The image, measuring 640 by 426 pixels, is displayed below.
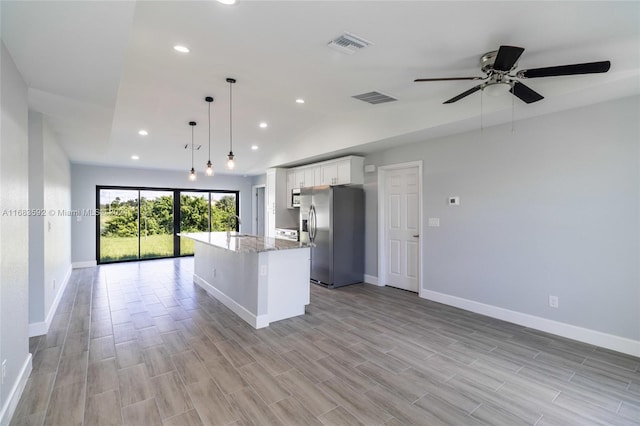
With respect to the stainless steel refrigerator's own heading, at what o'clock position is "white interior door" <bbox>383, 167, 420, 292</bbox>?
The white interior door is roughly at 8 o'clock from the stainless steel refrigerator.

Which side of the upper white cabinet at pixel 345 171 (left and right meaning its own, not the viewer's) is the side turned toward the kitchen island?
front

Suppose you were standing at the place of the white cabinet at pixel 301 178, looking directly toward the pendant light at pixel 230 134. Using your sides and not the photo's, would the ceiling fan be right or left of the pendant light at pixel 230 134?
left

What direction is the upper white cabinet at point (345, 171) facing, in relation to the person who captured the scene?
facing the viewer and to the left of the viewer

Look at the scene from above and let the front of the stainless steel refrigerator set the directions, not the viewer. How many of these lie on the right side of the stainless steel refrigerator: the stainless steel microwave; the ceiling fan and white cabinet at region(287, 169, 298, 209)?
2

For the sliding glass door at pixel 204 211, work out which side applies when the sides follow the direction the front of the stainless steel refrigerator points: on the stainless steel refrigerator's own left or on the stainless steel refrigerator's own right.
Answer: on the stainless steel refrigerator's own right

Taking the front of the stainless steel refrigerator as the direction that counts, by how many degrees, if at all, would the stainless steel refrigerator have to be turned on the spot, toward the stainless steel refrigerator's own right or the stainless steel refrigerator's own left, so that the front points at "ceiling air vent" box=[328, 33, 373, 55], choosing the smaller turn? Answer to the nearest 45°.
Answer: approximately 45° to the stainless steel refrigerator's own left

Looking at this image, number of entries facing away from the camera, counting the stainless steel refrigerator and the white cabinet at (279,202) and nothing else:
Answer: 0

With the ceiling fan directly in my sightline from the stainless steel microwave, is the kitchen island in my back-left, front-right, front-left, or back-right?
front-right

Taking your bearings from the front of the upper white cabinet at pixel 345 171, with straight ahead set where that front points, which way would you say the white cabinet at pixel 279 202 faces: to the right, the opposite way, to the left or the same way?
the same way

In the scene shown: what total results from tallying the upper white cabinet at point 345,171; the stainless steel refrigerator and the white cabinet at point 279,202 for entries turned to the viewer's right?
0

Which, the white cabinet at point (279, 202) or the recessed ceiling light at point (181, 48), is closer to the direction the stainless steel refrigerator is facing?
the recessed ceiling light

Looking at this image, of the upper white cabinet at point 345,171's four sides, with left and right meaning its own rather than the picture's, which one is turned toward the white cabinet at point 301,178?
right

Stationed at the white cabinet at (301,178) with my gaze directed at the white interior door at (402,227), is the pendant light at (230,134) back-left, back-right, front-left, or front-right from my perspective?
front-right

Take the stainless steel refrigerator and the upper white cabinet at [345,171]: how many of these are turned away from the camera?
0

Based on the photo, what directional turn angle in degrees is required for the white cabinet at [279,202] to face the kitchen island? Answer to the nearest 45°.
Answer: approximately 45° to its left

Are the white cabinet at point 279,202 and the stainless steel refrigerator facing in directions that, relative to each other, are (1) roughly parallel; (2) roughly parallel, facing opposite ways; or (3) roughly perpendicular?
roughly parallel
